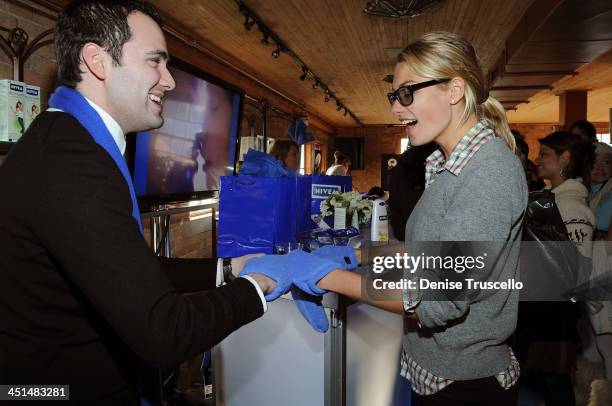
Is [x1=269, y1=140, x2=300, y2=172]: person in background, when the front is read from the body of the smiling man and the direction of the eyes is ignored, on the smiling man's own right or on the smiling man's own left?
on the smiling man's own left

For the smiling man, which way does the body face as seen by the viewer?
to the viewer's right

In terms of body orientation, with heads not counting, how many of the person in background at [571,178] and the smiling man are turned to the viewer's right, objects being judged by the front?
1

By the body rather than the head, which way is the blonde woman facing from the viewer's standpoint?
to the viewer's left

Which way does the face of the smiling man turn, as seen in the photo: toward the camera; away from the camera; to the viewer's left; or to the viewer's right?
to the viewer's right

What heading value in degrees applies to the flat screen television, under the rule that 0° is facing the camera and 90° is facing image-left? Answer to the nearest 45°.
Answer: approximately 315°

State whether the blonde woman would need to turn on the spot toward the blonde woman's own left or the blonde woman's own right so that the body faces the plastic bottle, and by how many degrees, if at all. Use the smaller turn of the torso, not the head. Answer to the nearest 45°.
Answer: approximately 90° to the blonde woman's own right

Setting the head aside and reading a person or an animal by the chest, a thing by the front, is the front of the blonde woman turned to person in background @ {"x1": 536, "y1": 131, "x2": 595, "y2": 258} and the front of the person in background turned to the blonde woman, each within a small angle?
no

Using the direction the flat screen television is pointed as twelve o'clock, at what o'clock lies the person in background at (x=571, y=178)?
The person in background is roughly at 11 o'clock from the flat screen television.

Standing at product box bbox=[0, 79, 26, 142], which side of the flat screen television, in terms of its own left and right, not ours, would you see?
right

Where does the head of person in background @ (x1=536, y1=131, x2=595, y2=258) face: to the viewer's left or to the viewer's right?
to the viewer's left

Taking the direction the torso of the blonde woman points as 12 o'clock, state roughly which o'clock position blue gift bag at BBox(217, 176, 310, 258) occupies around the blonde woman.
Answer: The blue gift bag is roughly at 1 o'clock from the blonde woman.

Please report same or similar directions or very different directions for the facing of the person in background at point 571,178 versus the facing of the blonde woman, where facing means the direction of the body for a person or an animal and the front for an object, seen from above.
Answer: same or similar directions

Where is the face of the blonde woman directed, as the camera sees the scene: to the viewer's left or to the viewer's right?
to the viewer's left
